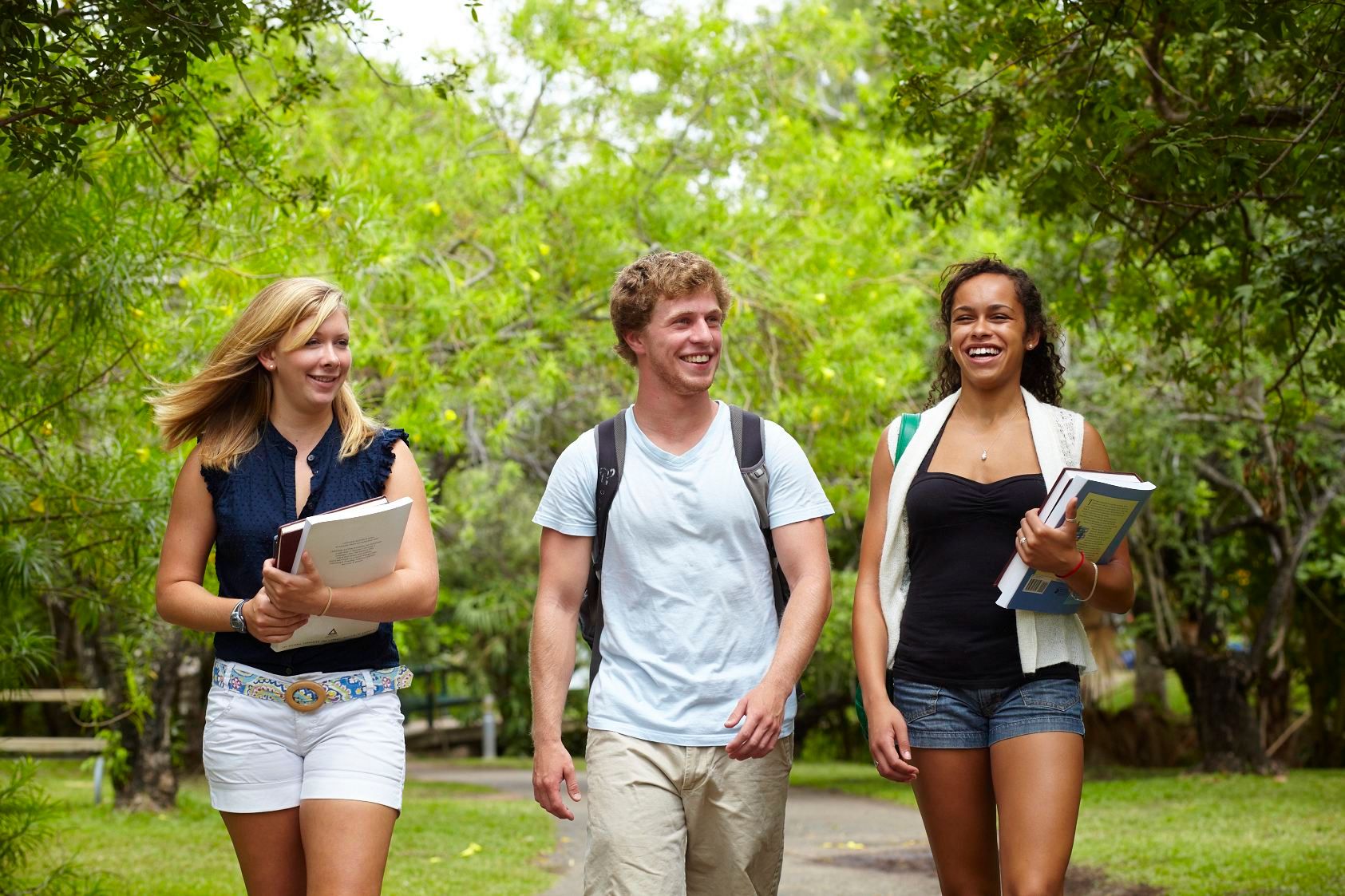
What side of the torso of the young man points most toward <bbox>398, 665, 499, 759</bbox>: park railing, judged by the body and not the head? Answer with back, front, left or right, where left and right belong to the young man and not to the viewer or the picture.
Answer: back

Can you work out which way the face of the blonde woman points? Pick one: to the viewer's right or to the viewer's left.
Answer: to the viewer's right

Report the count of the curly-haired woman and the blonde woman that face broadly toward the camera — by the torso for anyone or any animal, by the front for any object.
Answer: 2

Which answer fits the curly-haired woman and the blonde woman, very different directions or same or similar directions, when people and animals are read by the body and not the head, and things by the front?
same or similar directions

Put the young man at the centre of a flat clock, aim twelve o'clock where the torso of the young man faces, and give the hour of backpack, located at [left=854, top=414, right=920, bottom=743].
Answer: The backpack is roughly at 8 o'clock from the young man.

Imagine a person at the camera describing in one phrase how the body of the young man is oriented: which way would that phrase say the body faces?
toward the camera

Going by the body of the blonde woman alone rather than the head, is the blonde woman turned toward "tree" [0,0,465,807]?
no

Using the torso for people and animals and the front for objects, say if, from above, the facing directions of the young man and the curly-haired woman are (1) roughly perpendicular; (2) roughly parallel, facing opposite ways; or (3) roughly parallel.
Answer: roughly parallel

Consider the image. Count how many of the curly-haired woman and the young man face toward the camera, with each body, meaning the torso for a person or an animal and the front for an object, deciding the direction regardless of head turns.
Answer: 2

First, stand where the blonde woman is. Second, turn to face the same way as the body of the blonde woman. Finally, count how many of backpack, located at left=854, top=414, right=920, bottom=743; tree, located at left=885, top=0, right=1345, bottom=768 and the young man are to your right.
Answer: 0

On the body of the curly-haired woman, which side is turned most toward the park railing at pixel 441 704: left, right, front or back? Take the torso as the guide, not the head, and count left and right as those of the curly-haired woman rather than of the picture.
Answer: back

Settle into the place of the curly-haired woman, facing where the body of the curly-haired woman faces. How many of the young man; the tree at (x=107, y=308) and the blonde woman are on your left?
0

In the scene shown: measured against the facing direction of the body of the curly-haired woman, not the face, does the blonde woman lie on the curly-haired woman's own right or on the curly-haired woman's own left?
on the curly-haired woman's own right

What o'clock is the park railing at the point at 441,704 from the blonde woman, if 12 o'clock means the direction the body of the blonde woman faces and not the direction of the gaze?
The park railing is roughly at 6 o'clock from the blonde woman.

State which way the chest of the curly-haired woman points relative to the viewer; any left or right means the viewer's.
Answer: facing the viewer

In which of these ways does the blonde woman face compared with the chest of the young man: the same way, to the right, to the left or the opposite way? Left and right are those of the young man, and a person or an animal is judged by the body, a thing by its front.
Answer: the same way

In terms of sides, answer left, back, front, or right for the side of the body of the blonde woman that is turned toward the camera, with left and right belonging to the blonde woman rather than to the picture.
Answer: front
